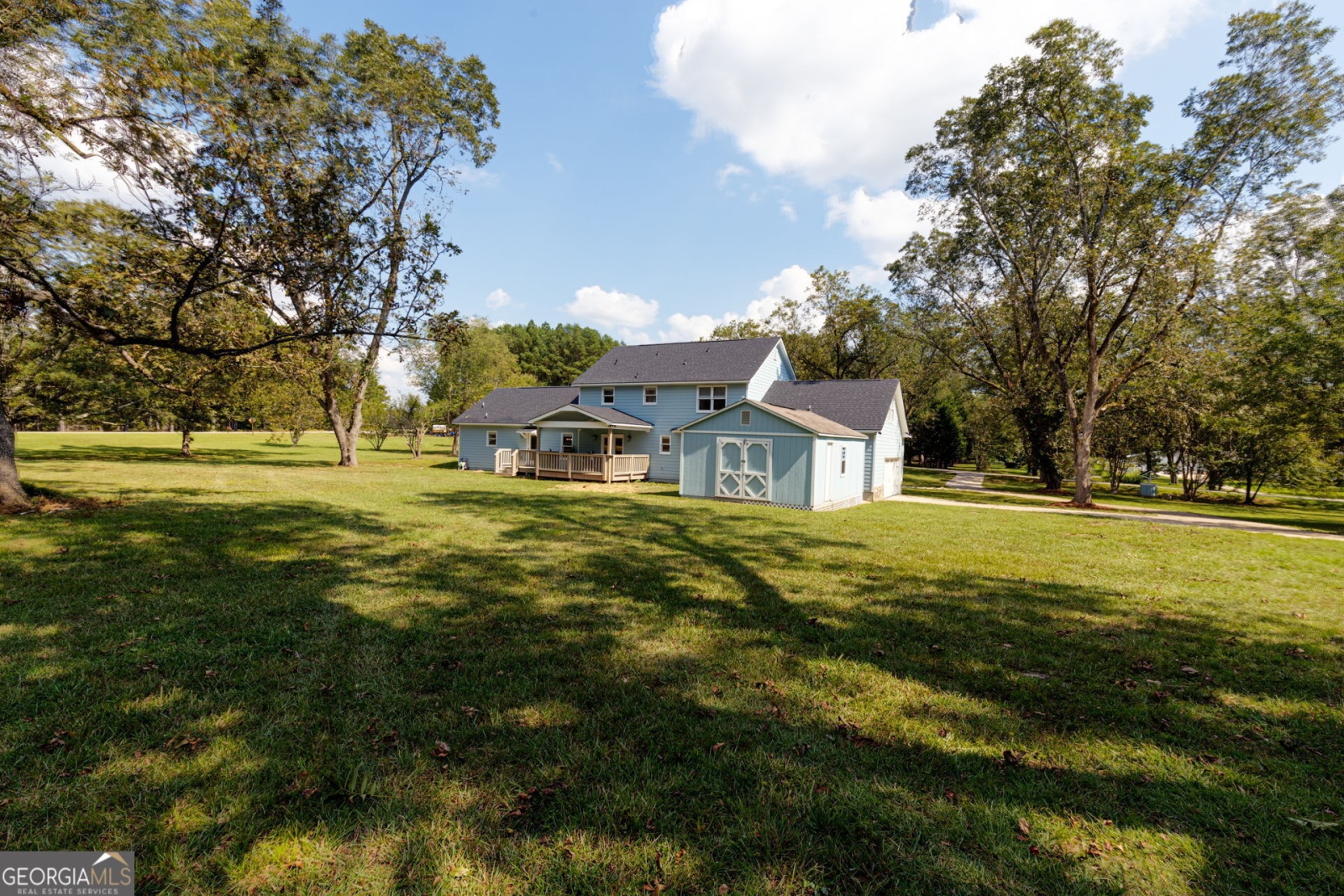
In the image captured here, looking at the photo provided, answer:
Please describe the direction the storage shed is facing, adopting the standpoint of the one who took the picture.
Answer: facing the viewer and to the left of the viewer

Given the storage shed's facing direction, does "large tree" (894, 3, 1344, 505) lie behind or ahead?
behind
